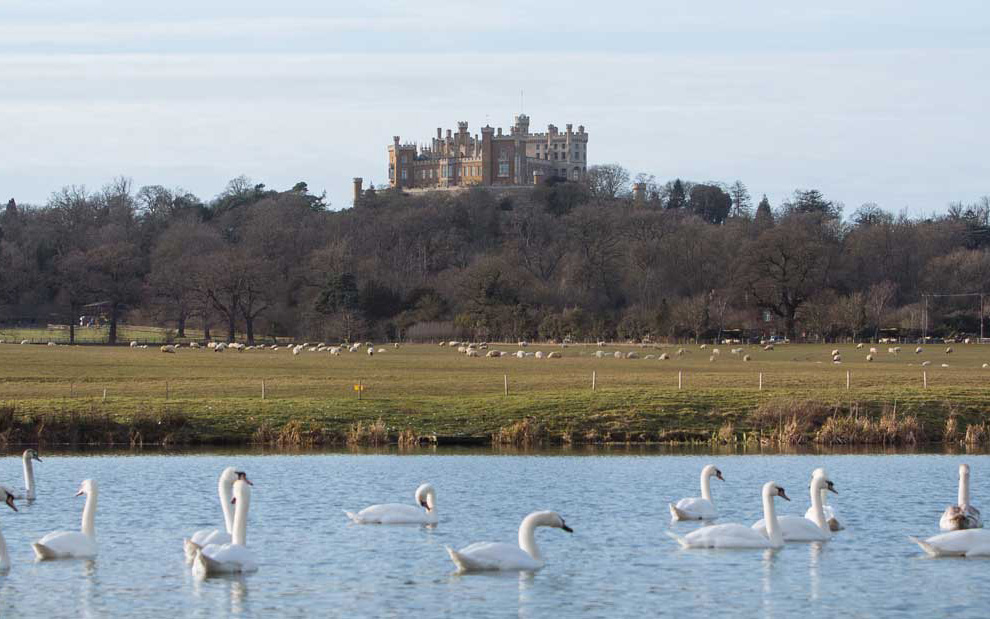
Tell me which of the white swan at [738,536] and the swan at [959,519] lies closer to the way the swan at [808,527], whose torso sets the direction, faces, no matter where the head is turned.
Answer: the swan

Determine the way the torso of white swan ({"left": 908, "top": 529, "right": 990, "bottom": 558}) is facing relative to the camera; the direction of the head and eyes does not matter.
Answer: to the viewer's right

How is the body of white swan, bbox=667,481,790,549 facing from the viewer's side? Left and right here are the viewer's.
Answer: facing to the right of the viewer

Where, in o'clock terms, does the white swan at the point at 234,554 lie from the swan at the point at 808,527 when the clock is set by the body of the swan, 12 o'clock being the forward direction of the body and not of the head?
The white swan is roughly at 5 o'clock from the swan.

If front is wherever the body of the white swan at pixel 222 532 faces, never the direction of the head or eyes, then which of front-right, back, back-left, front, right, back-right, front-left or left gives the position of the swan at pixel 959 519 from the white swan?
front

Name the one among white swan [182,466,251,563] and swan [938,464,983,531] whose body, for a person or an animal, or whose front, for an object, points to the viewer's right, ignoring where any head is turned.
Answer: the white swan

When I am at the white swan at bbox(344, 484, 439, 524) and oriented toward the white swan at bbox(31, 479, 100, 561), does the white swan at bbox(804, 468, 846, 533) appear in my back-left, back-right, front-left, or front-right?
back-left

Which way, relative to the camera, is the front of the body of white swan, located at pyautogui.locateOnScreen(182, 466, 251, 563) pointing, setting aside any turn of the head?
to the viewer's right

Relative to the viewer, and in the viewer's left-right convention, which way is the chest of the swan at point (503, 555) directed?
facing to the right of the viewer

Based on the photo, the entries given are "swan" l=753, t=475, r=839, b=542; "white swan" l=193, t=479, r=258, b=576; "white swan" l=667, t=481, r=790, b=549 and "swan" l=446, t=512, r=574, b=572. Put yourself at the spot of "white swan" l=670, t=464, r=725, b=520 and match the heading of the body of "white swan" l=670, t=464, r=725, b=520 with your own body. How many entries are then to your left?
0

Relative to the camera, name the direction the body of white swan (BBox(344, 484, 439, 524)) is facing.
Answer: to the viewer's right

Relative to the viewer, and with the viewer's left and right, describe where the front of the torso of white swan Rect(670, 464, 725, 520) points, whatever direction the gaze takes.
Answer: facing to the right of the viewer

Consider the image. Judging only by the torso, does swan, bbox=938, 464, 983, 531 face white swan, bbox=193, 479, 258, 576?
no

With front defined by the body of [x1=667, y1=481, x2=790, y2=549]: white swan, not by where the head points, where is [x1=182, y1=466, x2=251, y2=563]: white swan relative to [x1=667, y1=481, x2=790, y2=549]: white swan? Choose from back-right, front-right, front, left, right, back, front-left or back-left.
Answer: back

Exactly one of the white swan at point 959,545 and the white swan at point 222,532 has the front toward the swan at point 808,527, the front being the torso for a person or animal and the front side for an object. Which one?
the white swan at point 222,532
